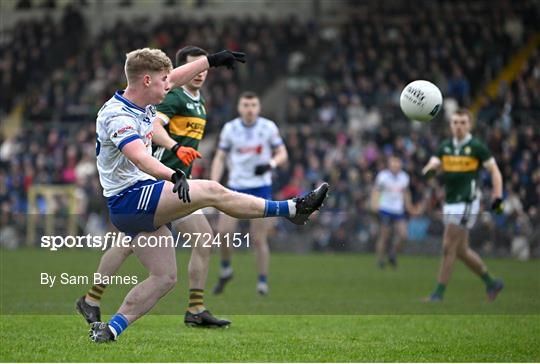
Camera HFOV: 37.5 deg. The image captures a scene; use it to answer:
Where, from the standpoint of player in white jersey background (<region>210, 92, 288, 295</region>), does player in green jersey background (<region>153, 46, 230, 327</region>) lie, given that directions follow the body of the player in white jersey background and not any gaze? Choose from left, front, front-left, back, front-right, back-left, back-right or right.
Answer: front

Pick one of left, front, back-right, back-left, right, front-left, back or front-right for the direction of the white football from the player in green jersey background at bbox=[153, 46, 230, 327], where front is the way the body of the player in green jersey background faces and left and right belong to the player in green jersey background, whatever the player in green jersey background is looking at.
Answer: front-left

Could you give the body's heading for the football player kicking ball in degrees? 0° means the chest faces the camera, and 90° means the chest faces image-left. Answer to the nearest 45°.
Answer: approximately 270°

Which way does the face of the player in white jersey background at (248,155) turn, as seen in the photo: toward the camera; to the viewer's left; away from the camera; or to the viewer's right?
toward the camera

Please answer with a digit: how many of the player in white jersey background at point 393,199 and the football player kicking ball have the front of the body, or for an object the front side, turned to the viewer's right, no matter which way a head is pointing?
1

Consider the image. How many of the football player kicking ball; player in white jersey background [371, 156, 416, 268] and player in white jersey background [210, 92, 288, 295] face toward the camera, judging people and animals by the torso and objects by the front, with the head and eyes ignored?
2

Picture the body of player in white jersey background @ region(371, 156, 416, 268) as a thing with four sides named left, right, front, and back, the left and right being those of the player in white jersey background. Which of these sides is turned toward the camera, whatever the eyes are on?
front

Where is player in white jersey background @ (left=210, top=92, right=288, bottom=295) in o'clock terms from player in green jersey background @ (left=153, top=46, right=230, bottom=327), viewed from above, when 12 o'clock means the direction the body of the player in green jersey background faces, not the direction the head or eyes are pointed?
The player in white jersey background is roughly at 8 o'clock from the player in green jersey background.

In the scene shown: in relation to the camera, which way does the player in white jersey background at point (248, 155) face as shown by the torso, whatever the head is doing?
toward the camera

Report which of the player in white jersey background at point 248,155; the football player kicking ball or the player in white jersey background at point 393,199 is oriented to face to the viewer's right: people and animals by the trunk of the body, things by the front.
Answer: the football player kicking ball

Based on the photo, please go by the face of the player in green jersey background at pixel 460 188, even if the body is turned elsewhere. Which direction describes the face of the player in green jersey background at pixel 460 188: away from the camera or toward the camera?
toward the camera

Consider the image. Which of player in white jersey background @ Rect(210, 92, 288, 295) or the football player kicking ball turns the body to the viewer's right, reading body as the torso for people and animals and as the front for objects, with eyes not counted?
the football player kicking ball

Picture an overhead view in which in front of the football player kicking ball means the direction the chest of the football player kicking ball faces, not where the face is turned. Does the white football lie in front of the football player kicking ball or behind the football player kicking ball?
in front

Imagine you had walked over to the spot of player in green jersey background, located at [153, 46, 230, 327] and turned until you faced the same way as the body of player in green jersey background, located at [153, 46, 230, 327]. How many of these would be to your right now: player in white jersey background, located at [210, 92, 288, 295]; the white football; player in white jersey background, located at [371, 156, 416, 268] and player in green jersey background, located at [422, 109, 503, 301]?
0

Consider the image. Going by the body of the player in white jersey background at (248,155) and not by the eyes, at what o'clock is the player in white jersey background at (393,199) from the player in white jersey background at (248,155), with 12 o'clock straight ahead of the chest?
the player in white jersey background at (393,199) is roughly at 7 o'clock from the player in white jersey background at (248,155).

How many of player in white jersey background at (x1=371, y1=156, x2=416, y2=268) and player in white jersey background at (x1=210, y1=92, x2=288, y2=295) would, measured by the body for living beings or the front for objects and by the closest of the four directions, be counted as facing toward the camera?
2

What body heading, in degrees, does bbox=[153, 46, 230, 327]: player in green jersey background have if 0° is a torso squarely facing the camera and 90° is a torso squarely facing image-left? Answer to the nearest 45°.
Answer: approximately 315°

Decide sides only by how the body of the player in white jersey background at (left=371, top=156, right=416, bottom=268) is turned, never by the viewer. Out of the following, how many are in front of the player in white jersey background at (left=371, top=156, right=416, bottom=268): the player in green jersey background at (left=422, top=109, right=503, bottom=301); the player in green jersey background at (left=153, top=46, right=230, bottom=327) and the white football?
3

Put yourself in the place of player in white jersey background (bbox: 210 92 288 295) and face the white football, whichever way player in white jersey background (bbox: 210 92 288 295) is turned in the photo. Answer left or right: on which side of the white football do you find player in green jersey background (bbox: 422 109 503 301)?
left

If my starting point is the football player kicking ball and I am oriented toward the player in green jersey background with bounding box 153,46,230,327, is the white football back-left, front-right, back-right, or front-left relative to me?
front-right
